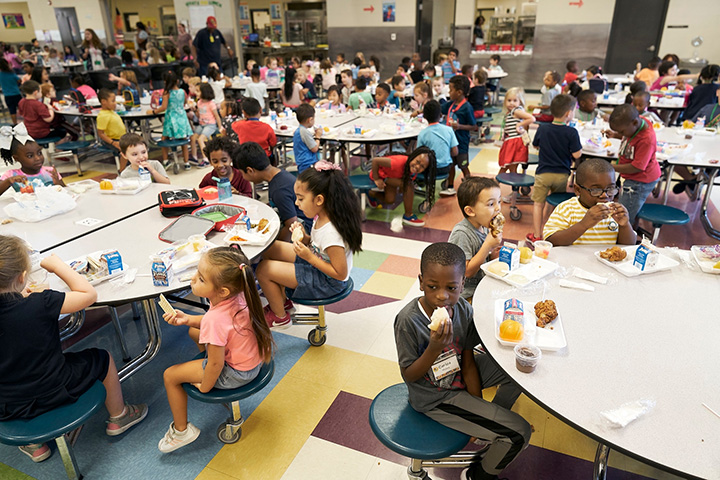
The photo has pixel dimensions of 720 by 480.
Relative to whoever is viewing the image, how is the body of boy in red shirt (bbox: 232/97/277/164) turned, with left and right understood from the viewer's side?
facing away from the viewer

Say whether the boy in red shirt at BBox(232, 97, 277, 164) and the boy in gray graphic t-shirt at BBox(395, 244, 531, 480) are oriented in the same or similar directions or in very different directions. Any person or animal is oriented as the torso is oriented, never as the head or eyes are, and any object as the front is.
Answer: very different directions

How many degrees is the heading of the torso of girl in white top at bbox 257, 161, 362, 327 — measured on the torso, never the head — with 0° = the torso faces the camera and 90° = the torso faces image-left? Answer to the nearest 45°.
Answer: approximately 90°

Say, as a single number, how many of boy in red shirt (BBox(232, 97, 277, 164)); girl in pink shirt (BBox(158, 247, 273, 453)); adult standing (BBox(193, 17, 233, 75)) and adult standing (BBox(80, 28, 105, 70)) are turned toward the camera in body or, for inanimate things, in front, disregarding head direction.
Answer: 2

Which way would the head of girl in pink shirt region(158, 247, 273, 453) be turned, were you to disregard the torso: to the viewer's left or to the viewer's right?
to the viewer's left

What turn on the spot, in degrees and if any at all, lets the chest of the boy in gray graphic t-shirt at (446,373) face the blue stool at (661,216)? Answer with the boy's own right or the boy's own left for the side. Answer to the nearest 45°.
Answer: approximately 90° to the boy's own left

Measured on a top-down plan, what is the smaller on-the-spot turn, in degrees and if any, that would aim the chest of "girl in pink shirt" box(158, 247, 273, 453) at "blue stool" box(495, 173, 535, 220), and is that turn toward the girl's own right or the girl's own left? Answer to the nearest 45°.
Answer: approximately 135° to the girl's own right

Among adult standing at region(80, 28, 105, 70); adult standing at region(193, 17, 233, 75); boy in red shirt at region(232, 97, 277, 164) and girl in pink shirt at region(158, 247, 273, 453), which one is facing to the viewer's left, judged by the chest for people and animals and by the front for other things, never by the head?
the girl in pink shirt

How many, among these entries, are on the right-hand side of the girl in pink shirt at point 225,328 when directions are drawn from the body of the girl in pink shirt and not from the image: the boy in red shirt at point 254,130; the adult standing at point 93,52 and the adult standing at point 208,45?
3

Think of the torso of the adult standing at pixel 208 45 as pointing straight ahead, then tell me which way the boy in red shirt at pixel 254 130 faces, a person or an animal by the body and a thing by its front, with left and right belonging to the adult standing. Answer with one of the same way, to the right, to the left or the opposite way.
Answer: the opposite way

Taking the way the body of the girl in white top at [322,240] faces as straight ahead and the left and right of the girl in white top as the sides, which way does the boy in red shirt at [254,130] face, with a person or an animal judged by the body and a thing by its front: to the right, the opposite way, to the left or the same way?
to the right
